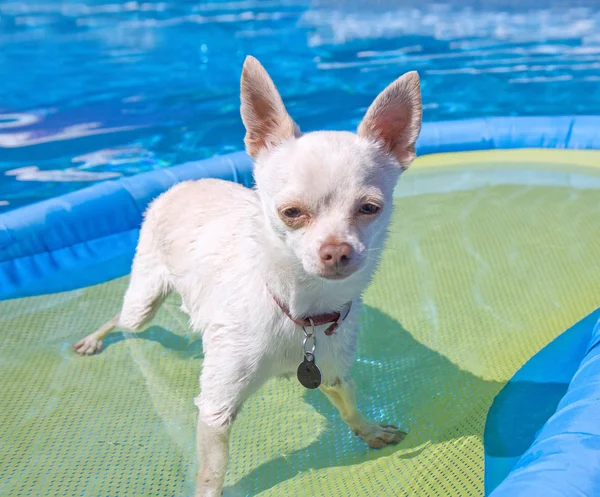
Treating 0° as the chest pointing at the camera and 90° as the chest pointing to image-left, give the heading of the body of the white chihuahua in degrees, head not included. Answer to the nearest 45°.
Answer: approximately 315°
